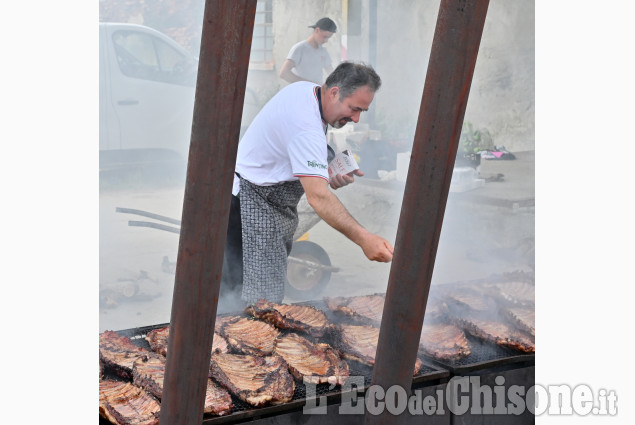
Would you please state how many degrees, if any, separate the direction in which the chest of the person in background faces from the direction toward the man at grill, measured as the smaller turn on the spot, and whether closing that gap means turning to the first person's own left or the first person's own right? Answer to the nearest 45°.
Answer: approximately 45° to the first person's own right

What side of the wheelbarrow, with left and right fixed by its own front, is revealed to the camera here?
right

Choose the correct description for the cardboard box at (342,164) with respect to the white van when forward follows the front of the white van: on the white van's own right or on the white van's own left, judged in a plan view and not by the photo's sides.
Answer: on the white van's own right

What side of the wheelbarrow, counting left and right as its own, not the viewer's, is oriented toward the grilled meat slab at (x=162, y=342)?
right

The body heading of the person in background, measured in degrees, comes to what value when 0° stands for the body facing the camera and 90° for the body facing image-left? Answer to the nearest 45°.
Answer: approximately 315°

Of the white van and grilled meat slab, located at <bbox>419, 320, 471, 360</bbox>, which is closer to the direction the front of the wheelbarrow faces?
the grilled meat slab
